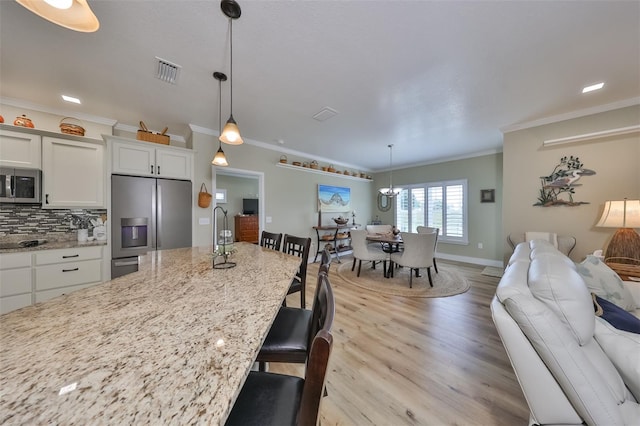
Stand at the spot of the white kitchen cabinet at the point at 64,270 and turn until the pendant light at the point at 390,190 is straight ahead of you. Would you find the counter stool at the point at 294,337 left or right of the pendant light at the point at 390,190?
right

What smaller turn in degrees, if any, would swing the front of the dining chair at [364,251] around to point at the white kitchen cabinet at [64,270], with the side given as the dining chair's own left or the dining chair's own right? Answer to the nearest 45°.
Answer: approximately 180°

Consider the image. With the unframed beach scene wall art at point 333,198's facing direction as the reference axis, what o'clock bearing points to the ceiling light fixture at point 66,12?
The ceiling light fixture is roughly at 2 o'clock from the unframed beach scene wall art.

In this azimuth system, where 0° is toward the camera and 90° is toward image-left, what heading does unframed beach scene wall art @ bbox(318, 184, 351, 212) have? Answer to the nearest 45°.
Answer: approximately 315°

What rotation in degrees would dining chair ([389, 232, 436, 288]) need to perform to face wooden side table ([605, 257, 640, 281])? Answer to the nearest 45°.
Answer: approximately 135° to its right

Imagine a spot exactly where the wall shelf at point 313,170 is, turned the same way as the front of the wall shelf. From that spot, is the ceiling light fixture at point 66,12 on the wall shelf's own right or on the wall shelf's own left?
on the wall shelf's own right

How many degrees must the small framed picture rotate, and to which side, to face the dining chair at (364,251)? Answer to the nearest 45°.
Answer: approximately 45° to its right

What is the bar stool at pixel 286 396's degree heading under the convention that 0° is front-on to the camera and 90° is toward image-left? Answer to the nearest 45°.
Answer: approximately 90°

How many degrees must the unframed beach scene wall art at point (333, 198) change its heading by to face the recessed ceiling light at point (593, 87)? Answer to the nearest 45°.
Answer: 0° — it already faces it

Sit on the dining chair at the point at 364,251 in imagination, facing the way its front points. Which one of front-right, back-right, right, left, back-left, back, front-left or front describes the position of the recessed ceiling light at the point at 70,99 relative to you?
back

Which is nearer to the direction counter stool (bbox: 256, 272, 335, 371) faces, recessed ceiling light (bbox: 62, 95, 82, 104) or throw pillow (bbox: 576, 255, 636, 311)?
the recessed ceiling light

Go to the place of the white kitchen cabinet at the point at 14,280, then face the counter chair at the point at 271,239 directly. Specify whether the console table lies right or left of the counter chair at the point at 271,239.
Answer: left
